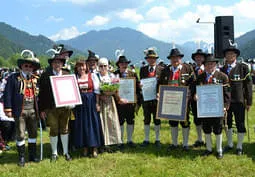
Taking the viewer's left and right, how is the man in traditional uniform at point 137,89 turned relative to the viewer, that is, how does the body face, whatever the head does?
facing the viewer

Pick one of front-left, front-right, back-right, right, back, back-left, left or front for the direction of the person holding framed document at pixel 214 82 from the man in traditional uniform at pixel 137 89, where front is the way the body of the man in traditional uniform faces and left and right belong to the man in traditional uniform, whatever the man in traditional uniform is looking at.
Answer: front-left

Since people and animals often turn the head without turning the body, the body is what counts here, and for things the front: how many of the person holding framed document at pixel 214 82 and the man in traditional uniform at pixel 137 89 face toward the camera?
2

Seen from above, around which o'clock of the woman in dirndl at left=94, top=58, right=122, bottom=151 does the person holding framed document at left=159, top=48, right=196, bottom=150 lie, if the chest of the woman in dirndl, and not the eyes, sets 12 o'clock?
The person holding framed document is roughly at 9 o'clock from the woman in dirndl.

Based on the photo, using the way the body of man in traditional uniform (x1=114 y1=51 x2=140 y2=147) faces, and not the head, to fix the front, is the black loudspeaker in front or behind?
behind

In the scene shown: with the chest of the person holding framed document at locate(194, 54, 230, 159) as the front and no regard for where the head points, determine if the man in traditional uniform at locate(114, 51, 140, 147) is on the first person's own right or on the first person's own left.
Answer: on the first person's own right

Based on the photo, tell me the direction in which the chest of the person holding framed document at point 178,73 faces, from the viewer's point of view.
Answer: toward the camera

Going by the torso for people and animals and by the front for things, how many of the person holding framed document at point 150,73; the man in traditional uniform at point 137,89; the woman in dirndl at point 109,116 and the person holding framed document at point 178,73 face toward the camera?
4

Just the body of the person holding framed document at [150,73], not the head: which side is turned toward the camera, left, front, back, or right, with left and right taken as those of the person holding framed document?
front
